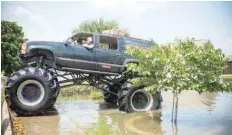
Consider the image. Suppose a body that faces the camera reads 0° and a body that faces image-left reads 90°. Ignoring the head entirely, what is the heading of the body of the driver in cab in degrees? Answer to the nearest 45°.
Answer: approximately 90°

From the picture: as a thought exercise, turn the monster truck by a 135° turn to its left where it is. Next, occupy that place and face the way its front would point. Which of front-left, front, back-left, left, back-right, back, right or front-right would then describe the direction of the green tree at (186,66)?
front

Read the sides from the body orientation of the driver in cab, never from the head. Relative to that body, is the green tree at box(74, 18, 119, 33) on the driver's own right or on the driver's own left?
on the driver's own right

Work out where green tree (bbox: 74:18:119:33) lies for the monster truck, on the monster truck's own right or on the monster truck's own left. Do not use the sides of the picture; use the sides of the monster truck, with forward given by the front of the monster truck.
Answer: on the monster truck's own right

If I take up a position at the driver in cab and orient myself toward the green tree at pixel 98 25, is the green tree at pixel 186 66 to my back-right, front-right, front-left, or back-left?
back-right

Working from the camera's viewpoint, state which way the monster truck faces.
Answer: facing to the left of the viewer

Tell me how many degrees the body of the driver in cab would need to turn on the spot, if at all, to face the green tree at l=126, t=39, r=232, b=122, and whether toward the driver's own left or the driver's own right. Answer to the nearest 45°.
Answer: approximately 135° to the driver's own left
